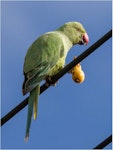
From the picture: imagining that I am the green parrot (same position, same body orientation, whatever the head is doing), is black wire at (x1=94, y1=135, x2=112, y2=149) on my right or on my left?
on my right

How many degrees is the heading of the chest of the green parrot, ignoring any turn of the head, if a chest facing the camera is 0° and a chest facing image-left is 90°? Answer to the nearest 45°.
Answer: approximately 270°
